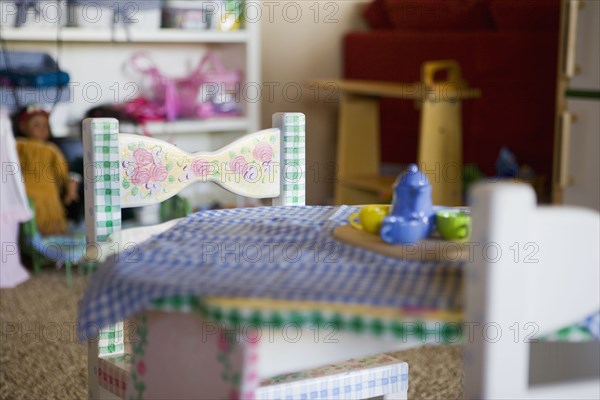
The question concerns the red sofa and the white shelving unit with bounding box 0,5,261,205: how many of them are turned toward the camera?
2

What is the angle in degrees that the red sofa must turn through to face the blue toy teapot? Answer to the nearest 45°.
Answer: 0° — it already faces it

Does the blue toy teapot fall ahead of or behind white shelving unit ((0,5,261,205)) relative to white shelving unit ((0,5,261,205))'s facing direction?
ahead

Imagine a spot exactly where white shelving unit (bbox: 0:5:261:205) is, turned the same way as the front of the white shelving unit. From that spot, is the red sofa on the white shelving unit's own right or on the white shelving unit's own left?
on the white shelving unit's own left

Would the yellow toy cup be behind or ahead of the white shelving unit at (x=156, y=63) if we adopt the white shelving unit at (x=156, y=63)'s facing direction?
ahead

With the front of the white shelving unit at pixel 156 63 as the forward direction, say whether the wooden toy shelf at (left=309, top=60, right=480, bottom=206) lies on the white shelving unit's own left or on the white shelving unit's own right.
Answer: on the white shelving unit's own left

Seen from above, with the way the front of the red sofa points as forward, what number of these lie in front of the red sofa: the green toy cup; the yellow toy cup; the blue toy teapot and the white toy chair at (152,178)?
4

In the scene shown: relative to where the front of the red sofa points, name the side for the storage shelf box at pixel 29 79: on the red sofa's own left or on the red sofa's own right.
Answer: on the red sofa's own right

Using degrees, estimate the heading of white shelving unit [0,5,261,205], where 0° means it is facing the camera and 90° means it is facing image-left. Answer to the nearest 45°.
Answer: approximately 0°

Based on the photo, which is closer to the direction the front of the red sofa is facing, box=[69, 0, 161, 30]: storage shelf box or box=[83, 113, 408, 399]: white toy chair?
the white toy chair

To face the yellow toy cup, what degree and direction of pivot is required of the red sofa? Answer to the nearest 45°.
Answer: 0° — it already faces it
